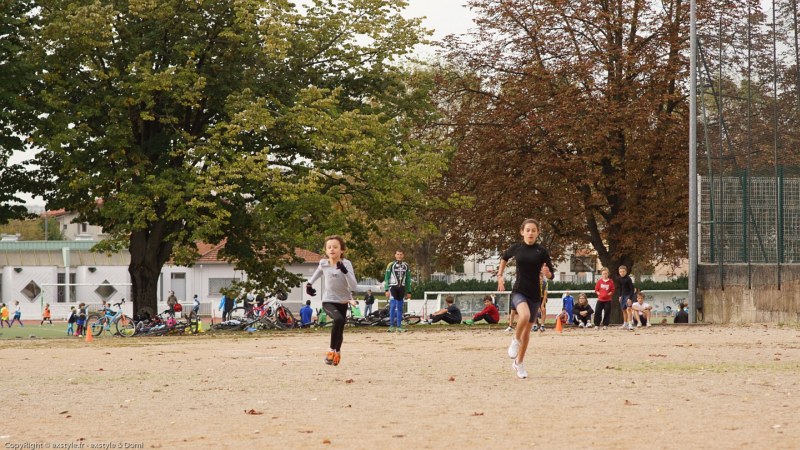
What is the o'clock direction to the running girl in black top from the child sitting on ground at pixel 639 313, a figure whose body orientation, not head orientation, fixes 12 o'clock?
The running girl in black top is roughly at 12 o'clock from the child sitting on ground.

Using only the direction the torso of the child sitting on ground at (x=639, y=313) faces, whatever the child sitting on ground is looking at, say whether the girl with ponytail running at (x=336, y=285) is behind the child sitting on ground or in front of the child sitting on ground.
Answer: in front

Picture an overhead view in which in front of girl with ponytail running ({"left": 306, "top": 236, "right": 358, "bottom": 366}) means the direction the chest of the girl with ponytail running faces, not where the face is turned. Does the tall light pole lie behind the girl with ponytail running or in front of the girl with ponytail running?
behind
